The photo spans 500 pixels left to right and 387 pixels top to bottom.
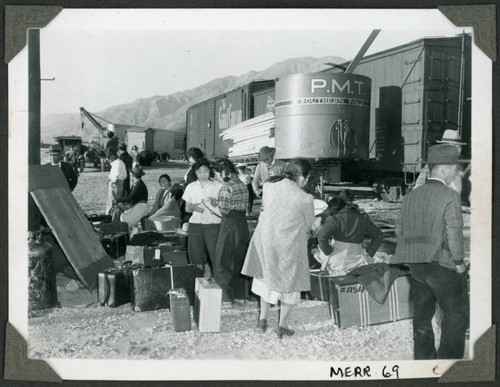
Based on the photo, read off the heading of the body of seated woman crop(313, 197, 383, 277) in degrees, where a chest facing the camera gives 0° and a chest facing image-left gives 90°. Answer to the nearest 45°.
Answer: approximately 135°

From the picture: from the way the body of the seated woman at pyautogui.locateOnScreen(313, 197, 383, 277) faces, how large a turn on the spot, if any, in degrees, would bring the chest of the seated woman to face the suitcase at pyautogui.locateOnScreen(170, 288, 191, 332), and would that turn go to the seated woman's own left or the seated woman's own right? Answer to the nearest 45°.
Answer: approximately 90° to the seated woman's own left
